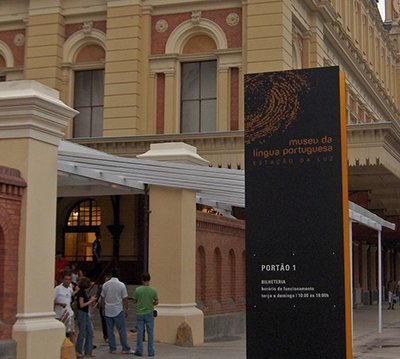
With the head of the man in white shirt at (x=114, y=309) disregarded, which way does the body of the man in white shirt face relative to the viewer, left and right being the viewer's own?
facing away from the viewer

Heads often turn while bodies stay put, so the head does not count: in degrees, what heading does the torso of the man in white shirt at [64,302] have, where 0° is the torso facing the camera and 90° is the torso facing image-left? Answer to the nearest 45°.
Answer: approximately 315°

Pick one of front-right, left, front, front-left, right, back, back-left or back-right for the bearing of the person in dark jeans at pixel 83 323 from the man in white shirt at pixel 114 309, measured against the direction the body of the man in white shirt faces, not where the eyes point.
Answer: back-left

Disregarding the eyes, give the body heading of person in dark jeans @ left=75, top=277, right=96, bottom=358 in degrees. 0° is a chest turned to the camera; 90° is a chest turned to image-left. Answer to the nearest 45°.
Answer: approximately 270°

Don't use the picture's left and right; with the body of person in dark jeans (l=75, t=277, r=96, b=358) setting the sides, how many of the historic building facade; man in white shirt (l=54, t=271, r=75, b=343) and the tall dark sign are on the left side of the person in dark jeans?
1

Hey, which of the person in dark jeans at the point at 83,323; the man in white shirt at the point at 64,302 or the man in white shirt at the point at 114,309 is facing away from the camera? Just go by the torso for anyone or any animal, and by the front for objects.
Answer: the man in white shirt at the point at 114,309

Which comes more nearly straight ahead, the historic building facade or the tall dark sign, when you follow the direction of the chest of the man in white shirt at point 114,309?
the historic building facade

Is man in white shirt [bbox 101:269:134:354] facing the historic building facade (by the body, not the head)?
yes

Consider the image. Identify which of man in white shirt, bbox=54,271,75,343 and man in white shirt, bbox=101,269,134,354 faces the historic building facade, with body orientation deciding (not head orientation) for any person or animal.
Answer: man in white shirt, bbox=101,269,134,354

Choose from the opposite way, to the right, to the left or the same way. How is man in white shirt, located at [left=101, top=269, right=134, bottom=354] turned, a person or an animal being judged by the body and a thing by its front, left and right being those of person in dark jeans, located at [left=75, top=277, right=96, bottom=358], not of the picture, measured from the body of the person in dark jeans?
to the left

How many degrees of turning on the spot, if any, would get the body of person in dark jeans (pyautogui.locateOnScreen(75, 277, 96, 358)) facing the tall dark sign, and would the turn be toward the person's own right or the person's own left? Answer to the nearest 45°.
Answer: approximately 90° to the person's own right

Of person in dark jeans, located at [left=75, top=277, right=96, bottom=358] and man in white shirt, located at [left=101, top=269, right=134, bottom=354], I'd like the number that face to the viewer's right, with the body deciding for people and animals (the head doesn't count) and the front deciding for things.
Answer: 1

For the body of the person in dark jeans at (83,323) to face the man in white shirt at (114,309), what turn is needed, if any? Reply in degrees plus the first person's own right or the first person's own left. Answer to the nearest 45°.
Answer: approximately 45° to the first person's own left
